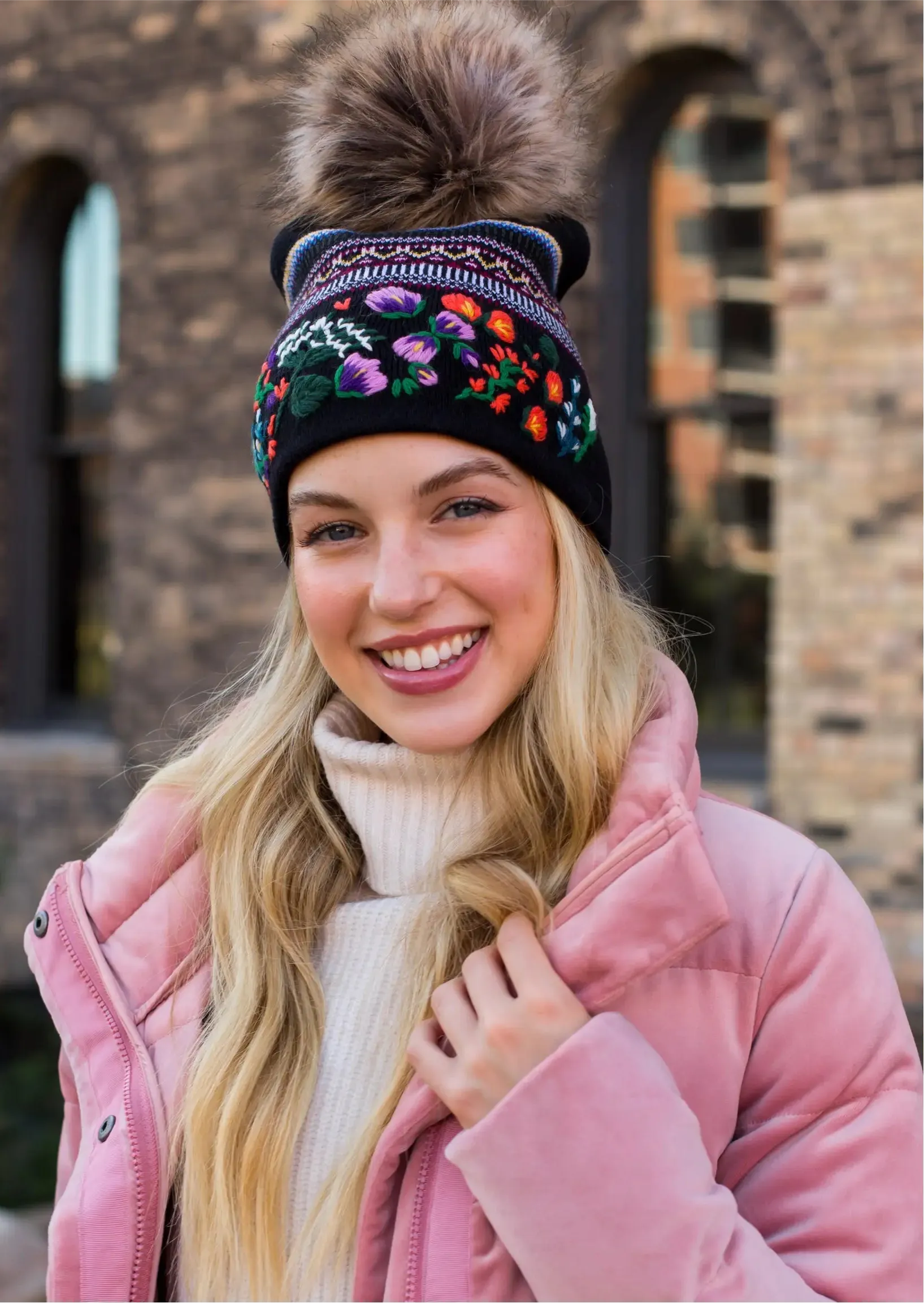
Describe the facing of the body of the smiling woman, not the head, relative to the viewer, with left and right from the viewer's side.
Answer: facing the viewer and to the left of the viewer
